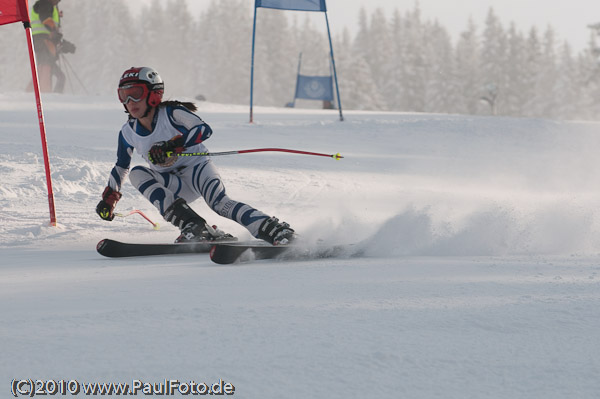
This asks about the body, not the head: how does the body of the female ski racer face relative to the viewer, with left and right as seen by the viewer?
facing the viewer and to the left of the viewer

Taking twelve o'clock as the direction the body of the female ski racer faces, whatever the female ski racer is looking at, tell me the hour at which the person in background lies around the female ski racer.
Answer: The person in background is roughly at 4 o'clock from the female ski racer.
